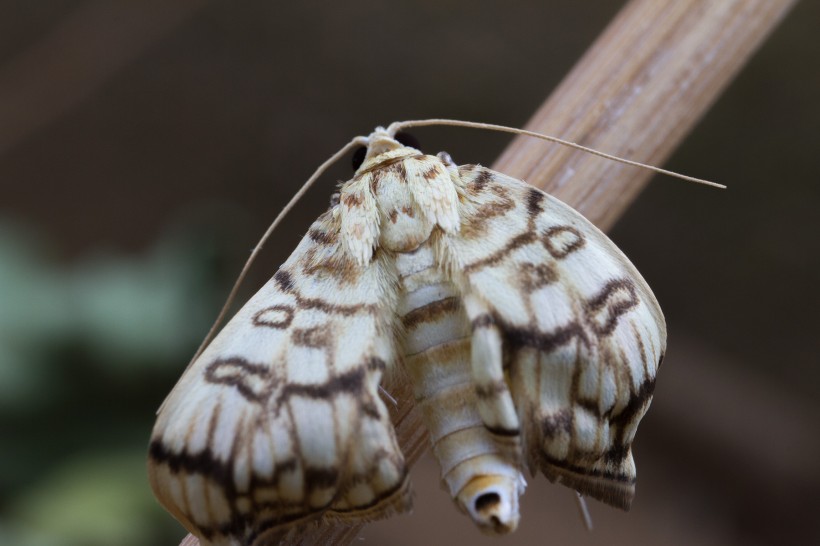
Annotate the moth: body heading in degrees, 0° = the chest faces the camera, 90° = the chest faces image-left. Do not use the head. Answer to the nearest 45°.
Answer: approximately 180°
